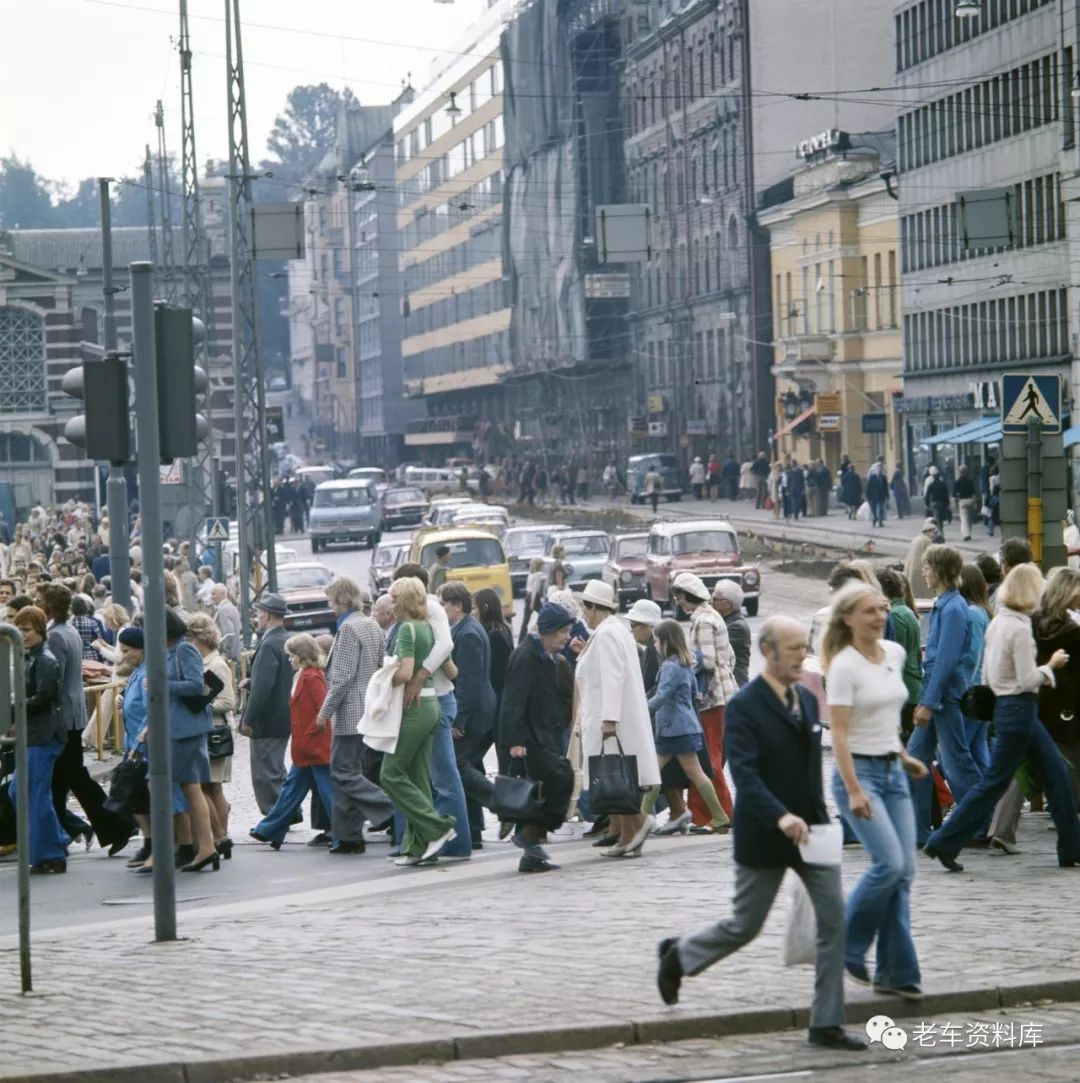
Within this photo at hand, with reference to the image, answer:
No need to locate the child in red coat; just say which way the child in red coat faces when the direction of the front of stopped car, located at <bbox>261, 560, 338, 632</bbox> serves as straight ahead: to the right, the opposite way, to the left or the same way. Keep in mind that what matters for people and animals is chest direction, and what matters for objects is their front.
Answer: to the right

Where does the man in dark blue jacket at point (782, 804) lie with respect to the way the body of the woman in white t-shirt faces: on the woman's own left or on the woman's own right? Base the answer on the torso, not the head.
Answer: on the woman's own right

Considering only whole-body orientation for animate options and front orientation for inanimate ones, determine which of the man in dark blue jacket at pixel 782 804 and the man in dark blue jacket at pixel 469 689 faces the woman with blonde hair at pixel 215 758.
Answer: the man in dark blue jacket at pixel 469 689

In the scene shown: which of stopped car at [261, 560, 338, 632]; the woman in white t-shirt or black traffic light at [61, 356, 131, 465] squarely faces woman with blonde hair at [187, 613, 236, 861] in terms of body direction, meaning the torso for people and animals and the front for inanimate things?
the stopped car

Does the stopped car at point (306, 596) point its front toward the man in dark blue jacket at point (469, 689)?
yes

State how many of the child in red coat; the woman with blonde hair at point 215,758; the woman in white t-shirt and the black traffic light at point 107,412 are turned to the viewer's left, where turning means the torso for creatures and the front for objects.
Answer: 3

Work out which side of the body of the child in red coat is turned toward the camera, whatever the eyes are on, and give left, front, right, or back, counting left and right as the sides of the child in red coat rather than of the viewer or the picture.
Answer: left

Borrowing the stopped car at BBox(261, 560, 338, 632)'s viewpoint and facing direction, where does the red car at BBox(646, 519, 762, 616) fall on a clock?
The red car is roughly at 9 o'clock from the stopped car.

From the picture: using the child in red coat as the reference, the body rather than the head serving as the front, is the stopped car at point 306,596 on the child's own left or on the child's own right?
on the child's own right

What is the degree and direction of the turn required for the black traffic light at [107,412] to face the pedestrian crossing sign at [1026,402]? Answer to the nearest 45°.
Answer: approximately 135° to its right

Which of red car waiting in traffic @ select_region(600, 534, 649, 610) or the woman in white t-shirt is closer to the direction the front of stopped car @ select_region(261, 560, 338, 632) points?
the woman in white t-shirt

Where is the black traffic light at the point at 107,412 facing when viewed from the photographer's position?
facing to the left of the viewer

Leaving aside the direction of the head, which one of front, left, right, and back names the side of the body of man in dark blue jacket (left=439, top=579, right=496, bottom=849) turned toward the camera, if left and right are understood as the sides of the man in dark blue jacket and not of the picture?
left
